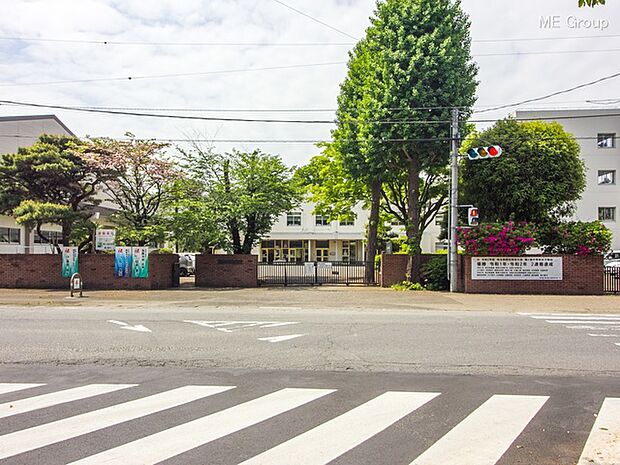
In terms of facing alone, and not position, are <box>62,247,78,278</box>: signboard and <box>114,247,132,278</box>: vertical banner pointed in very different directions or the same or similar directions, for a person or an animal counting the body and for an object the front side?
same or similar directions

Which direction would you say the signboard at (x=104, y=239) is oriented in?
toward the camera

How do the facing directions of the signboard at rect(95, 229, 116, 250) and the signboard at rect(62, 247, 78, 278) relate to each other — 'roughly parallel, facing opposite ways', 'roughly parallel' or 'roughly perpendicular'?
roughly parallel

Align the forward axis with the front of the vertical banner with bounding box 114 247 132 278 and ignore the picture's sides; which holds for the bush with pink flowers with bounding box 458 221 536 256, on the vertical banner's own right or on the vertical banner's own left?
on the vertical banner's own left

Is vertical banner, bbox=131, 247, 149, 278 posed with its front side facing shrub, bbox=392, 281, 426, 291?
no

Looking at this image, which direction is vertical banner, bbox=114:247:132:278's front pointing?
toward the camera

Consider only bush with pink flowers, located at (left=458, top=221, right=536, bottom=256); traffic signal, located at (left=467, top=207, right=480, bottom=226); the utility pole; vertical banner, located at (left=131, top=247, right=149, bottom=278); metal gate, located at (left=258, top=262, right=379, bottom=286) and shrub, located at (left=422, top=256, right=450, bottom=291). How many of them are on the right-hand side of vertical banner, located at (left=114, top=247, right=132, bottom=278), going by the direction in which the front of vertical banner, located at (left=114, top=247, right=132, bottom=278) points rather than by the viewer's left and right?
0

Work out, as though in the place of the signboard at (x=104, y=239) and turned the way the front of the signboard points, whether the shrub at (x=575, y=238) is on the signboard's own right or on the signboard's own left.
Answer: on the signboard's own left

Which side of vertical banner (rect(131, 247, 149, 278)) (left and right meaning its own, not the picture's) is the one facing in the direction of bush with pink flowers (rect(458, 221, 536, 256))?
left

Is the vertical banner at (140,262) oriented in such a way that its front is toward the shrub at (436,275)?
no

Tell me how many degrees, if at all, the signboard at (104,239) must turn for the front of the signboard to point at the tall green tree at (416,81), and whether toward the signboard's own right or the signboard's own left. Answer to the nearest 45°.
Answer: approximately 45° to the signboard's own left

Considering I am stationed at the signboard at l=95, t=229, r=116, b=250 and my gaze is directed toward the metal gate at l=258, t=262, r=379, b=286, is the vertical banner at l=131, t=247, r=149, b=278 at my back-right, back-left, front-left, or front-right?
front-right

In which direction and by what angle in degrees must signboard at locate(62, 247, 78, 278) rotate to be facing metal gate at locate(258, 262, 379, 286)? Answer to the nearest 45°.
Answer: approximately 90° to its left
